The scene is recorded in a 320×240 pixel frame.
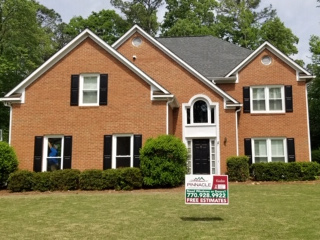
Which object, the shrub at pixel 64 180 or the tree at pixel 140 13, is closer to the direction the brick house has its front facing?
the shrub

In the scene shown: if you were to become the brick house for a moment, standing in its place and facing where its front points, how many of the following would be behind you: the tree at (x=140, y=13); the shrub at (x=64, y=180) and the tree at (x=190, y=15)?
2

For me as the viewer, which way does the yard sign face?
facing the viewer

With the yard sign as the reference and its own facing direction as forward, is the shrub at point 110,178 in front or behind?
behind

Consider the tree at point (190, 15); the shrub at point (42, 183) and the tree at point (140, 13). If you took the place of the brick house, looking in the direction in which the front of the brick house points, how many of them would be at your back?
2

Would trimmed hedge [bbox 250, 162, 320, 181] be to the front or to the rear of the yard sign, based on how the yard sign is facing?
to the rear

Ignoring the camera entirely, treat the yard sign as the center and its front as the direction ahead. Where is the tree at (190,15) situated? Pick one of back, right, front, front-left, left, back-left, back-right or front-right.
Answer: back

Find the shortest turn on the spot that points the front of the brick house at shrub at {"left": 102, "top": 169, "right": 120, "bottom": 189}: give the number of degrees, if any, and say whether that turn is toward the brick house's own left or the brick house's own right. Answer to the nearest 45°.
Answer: approximately 45° to the brick house's own right

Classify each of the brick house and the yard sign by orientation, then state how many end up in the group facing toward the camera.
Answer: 2

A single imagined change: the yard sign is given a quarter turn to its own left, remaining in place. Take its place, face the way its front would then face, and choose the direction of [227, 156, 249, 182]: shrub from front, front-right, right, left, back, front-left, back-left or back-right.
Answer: left

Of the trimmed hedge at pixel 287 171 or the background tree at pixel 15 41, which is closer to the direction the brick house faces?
the trimmed hedge

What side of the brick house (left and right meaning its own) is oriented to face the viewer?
front

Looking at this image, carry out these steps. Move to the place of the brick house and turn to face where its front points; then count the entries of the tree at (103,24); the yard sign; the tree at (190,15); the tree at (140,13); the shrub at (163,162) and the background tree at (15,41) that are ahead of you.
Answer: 2

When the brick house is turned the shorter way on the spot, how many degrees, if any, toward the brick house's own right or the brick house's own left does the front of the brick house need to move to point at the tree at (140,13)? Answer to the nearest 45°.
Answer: approximately 180°

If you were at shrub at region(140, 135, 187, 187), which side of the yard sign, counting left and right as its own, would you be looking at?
back

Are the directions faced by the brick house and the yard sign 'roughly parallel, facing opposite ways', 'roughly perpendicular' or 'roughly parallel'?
roughly parallel

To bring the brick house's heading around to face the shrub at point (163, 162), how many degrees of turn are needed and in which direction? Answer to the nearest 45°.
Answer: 0° — it already faces it

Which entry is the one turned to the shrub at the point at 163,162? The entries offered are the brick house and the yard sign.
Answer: the brick house
